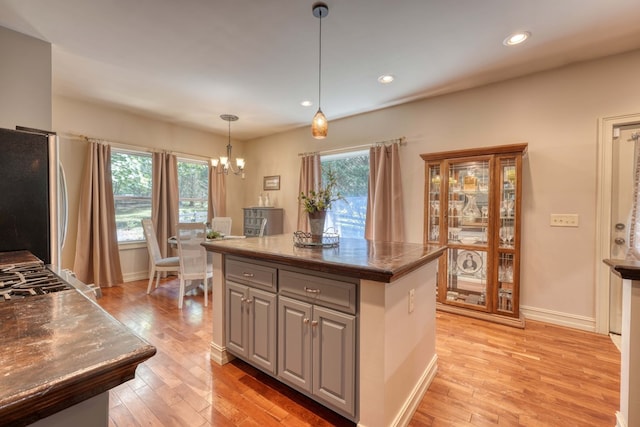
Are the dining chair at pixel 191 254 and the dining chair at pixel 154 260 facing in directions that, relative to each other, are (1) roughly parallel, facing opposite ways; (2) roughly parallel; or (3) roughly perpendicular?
roughly perpendicular

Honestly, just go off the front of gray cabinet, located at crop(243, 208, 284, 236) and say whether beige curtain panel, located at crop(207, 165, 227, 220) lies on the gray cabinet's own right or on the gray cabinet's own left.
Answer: on the gray cabinet's own right

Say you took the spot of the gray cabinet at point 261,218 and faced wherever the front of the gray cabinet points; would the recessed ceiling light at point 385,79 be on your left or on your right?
on your left

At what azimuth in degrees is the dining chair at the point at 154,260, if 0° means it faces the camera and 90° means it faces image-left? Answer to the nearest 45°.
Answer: approximately 270°

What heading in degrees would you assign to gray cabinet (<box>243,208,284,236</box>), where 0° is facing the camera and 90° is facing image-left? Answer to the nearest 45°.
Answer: approximately 45°

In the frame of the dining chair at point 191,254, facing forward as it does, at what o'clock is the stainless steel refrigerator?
The stainless steel refrigerator is roughly at 7 o'clock from the dining chair.

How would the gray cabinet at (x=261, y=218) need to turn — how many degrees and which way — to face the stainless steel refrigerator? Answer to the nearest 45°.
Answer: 0° — it already faces it

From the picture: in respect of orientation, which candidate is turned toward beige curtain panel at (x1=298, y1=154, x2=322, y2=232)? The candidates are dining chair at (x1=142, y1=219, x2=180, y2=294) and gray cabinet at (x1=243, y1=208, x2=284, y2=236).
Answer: the dining chair

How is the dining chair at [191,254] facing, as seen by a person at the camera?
facing away from the viewer

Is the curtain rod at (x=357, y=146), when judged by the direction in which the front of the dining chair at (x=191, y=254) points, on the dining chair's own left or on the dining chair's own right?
on the dining chair's own right

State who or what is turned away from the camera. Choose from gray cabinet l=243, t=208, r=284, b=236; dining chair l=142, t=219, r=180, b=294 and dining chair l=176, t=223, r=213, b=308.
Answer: dining chair l=176, t=223, r=213, b=308

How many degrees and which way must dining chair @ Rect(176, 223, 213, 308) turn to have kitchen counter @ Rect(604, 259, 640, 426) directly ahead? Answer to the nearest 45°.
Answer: approximately 135° to its right
